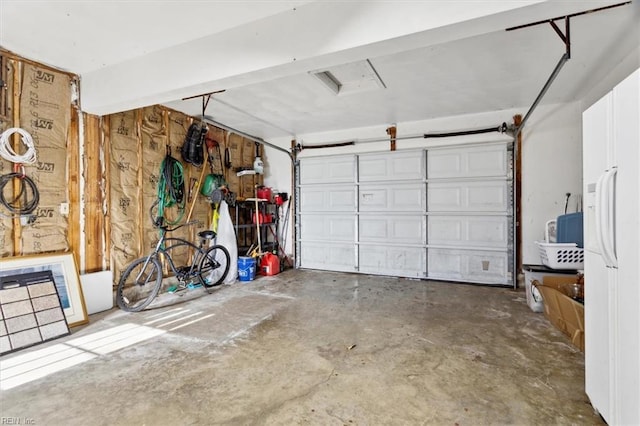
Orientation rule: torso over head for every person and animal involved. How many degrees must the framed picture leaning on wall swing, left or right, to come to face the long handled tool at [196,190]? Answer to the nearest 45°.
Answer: approximately 90° to its left

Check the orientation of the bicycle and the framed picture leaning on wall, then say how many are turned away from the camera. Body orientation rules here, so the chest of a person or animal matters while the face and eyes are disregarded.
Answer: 0

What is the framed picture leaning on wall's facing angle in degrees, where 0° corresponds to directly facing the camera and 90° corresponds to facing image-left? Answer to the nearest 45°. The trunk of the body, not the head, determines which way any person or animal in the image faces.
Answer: approximately 315°

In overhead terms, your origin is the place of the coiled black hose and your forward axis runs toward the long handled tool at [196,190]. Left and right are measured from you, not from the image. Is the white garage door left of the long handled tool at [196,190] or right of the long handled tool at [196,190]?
right

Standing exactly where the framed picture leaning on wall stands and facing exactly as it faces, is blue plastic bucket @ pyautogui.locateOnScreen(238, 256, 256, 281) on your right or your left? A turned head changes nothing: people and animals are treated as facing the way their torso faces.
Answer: on your left

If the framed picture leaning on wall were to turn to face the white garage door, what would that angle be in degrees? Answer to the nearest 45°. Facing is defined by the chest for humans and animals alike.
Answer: approximately 45° to its left

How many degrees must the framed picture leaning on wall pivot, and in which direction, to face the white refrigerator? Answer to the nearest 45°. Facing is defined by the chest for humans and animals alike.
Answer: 0° — it already faces it

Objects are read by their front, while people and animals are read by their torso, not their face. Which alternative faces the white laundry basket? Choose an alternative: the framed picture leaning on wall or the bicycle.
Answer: the framed picture leaning on wall
